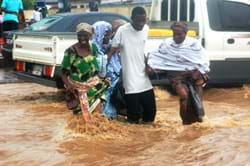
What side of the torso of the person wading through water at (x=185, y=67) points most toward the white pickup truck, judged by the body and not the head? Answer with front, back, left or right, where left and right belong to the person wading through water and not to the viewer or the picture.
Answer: back

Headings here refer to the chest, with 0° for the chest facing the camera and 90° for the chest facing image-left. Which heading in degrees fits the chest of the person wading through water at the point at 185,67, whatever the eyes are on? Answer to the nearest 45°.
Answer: approximately 0°

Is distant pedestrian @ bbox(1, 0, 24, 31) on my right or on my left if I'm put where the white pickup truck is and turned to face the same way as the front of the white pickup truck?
on my left

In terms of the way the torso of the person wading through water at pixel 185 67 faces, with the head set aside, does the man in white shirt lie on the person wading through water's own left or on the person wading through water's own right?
on the person wading through water's own right

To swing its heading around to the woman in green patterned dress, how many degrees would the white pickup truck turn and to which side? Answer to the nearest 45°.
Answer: approximately 180°

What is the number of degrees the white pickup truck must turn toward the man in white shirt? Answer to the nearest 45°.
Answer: approximately 180°

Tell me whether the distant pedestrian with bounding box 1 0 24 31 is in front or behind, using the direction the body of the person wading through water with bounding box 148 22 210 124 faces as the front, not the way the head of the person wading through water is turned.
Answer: behind

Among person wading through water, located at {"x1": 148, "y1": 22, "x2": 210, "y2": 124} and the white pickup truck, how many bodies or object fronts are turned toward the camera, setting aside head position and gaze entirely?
1
